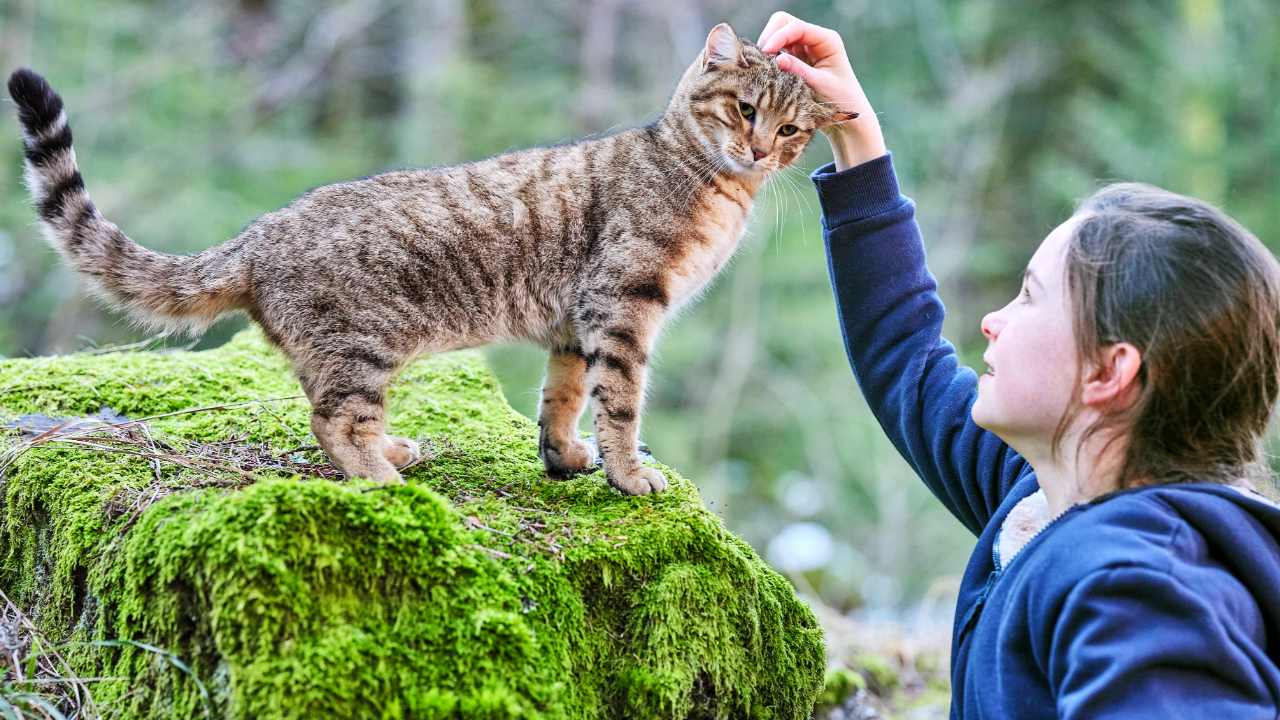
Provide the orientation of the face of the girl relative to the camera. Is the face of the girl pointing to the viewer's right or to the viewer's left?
to the viewer's left

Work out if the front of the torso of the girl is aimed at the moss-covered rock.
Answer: yes

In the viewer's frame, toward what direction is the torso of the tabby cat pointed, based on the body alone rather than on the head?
to the viewer's right

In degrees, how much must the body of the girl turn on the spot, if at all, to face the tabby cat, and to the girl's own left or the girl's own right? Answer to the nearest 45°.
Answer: approximately 45° to the girl's own right

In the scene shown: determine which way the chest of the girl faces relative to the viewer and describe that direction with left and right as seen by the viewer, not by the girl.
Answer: facing to the left of the viewer

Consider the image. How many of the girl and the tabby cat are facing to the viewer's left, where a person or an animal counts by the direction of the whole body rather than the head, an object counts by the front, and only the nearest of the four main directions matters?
1
